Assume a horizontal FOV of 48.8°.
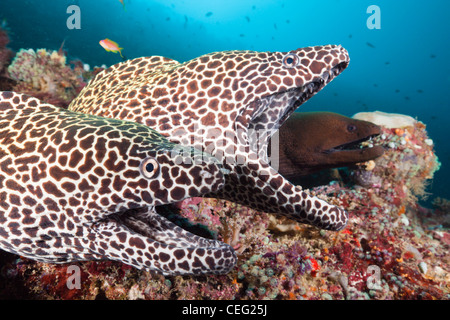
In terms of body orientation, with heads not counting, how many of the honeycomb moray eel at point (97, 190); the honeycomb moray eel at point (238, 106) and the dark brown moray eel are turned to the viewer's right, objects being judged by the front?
3

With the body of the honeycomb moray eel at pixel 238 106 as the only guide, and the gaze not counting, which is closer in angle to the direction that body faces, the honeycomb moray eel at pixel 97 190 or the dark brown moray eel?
the dark brown moray eel

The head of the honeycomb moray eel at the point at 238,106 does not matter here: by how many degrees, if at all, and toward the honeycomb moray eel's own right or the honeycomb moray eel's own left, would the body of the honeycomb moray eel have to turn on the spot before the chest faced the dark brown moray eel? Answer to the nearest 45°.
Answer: approximately 45° to the honeycomb moray eel's own left

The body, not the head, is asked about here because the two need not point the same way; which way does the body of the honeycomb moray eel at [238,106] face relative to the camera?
to the viewer's right

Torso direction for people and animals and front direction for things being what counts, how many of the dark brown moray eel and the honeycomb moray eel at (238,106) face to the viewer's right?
2

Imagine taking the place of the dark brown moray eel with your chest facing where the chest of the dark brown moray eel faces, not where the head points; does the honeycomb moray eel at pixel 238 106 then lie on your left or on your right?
on your right

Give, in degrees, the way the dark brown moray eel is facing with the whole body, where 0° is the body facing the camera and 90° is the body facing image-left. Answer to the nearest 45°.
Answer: approximately 270°

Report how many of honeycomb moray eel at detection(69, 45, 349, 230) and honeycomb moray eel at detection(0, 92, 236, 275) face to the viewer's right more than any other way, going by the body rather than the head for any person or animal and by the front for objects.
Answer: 2

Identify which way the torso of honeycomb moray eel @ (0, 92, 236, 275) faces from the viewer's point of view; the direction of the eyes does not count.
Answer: to the viewer's right
